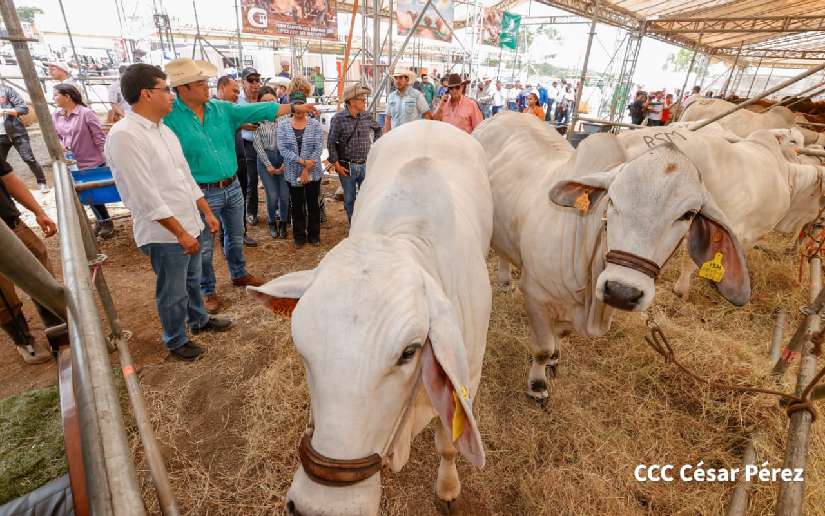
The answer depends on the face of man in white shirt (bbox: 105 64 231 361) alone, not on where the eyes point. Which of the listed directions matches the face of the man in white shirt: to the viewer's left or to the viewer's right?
to the viewer's right

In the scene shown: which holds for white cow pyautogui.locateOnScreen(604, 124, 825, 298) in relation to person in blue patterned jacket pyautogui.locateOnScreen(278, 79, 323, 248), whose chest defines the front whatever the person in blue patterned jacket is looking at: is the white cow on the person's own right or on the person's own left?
on the person's own left

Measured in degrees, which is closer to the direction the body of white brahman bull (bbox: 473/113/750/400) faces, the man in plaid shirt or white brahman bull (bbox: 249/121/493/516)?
the white brahman bull

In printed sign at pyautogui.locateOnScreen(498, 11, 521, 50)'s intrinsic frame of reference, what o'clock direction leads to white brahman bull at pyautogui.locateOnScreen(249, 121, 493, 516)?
The white brahman bull is roughly at 12 o'clock from the printed sign.

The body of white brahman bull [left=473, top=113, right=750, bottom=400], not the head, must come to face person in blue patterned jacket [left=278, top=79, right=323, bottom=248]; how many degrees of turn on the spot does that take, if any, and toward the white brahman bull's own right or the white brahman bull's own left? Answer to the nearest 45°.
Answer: approximately 135° to the white brahman bull's own right

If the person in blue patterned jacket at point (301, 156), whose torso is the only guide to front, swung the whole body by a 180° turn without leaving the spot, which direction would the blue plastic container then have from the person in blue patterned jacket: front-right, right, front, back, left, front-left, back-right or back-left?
left
